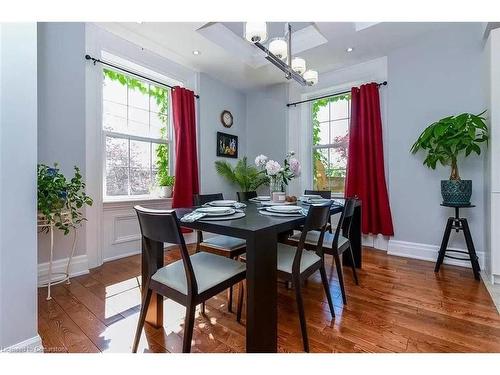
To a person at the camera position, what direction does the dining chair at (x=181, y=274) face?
facing away from the viewer and to the right of the viewer

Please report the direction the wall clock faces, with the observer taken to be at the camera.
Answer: facing the viewer and to the right of the viewer

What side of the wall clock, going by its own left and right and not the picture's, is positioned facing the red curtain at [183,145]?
right

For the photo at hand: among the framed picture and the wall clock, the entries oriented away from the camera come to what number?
0

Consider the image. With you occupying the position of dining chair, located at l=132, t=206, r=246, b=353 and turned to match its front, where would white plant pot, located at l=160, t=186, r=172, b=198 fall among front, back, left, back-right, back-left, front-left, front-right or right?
front-left

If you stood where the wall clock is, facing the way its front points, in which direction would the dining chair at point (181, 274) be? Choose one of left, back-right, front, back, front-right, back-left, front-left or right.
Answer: front-right

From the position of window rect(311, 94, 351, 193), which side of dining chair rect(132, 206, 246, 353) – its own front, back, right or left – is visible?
front

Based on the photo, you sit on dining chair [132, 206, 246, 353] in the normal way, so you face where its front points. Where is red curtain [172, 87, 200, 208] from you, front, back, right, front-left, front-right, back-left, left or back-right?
front-left

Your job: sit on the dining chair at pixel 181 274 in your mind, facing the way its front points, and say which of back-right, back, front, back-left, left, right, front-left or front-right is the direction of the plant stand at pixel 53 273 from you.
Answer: left

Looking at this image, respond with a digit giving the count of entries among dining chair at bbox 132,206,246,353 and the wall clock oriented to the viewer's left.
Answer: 0

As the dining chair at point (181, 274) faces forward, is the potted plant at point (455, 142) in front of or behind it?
in front

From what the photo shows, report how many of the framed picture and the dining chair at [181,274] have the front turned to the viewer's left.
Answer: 0

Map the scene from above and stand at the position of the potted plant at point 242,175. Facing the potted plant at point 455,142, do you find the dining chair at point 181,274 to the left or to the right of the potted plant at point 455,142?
right

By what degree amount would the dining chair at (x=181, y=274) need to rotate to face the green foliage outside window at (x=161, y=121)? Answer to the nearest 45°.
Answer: approximately 45° to its left
